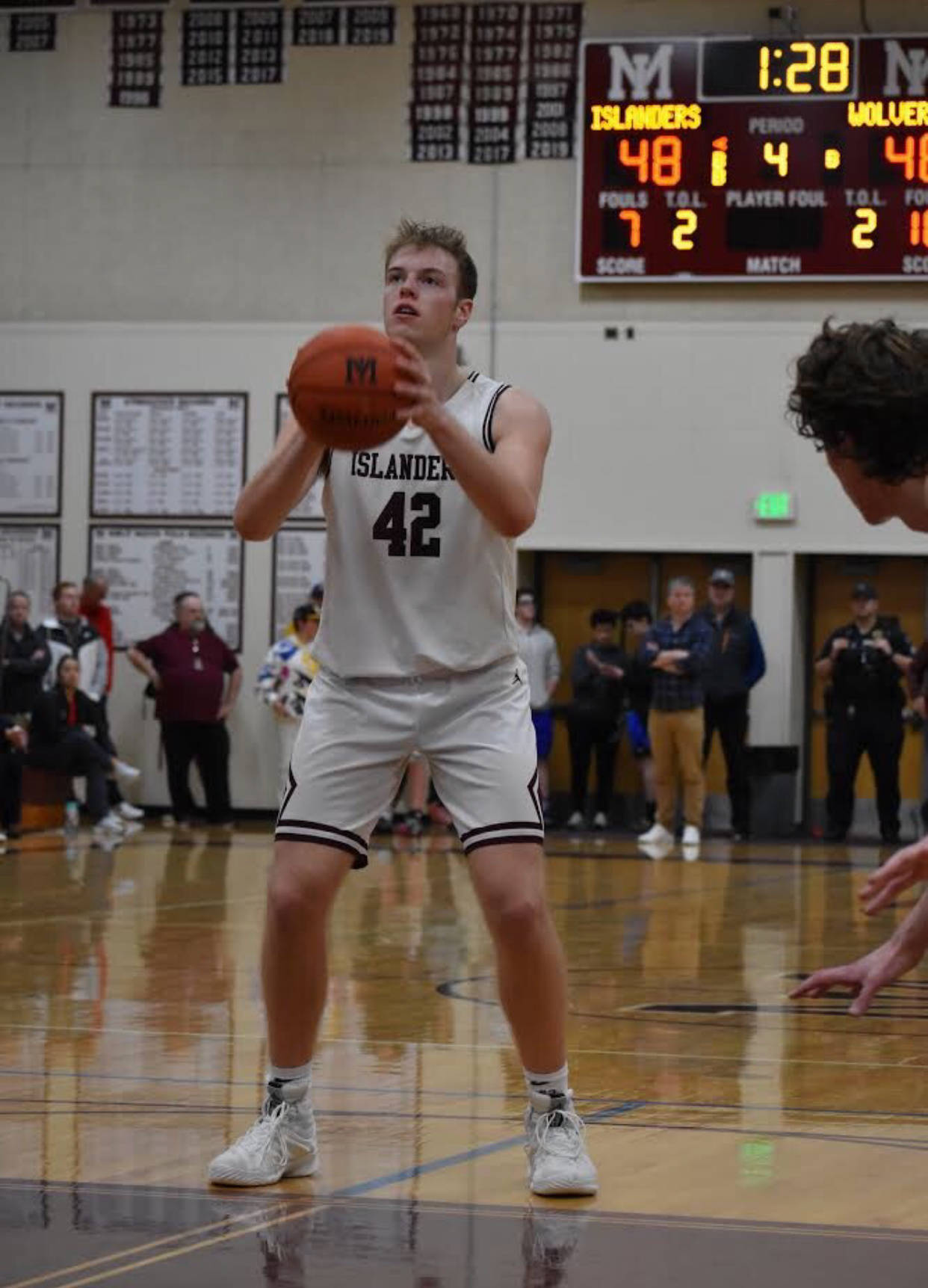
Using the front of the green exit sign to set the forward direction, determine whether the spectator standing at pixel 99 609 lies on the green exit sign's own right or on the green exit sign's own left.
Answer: on the green exit sign's own right

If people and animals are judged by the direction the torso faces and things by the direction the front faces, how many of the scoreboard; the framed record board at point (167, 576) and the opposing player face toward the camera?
2

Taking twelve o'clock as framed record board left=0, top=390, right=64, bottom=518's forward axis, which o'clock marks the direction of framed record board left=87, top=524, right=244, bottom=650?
framed record board left=87, top=524, right=244, bottom=650 is roughly at 10 o'clock from framed record board left=0, top=390, right=64, bottom=518.

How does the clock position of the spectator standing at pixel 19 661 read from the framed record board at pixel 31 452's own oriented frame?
The spectator standing is roughly at 12 o'clock from the framed record board.

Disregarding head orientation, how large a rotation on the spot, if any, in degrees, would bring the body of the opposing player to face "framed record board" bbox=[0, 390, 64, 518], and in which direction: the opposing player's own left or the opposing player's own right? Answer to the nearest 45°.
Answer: approximately 45° to the opposing player's own right

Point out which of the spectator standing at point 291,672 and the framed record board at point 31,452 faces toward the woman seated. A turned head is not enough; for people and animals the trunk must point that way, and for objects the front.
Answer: the framed record board

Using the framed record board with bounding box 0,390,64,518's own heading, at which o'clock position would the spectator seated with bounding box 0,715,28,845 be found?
The spectator seated is roughly at 12 o'clock from the framed record board.

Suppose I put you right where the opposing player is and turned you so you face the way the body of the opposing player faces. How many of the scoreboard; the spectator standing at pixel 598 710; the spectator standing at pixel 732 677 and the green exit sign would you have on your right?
4

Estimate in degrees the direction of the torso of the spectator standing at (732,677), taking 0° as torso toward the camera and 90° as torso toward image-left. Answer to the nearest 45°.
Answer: approximately 45°

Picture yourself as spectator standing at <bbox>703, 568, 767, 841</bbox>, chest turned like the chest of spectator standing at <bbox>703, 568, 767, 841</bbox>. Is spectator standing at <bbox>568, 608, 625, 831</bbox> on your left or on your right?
on your right
